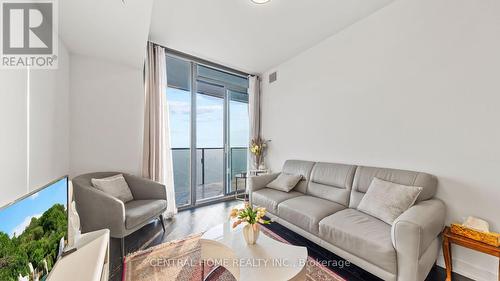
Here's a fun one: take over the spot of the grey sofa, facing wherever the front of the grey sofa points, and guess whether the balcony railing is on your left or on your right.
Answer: on your right

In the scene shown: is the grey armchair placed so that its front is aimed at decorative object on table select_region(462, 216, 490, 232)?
yes

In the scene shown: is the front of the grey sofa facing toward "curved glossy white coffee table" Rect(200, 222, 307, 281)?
yes

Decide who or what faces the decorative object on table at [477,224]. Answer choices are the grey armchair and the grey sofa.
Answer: the grey armchair

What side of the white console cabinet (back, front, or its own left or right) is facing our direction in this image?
right

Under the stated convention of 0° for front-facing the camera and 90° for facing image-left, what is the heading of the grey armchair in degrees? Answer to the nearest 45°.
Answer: approximately 315°

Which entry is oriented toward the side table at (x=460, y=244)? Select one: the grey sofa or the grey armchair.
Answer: the grey armchair

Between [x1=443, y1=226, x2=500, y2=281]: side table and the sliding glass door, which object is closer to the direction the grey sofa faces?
the sliding glass door

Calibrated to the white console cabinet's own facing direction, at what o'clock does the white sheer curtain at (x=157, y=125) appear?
The white sheer curtain is roughly at 10 o'clock from the white console cabinet.
